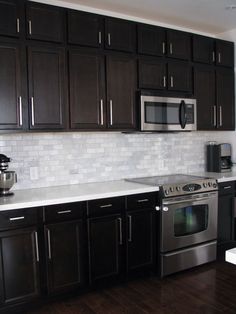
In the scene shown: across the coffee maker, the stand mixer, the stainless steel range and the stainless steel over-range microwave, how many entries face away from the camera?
0

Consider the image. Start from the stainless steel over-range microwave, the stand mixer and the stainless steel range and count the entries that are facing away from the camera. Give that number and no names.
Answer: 0

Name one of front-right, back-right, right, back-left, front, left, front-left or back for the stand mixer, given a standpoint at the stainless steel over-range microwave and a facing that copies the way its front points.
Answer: right

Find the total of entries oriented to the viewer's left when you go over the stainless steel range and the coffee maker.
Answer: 0

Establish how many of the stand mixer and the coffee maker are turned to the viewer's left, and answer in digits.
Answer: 0

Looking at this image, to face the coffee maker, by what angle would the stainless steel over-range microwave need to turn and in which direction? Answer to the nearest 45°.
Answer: approximately 90° to its left

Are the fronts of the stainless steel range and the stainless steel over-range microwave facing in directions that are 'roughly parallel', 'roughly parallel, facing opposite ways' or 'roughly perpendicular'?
roughly parallel

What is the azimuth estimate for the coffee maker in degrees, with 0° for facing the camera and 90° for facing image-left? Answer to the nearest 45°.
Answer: approximately 315°

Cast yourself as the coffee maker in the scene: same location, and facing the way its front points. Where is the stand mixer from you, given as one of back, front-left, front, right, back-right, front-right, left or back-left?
right

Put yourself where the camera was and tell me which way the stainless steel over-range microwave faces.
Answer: facing the viewer and to the right of the viewer

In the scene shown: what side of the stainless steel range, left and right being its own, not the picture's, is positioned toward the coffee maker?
left
